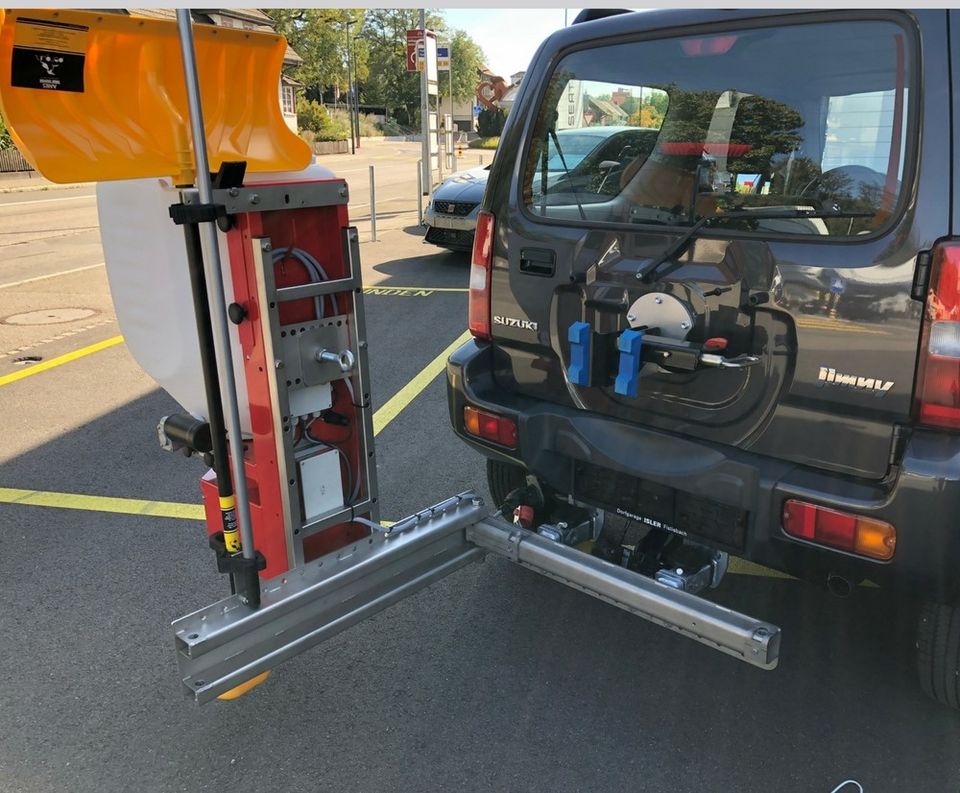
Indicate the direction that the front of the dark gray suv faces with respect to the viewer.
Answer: facing away from the viewer and to the right of the viewer

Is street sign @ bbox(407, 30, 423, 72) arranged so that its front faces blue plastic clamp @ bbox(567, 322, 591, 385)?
yes

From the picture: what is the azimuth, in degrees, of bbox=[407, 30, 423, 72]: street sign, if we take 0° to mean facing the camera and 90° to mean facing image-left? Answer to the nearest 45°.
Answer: approximately 0°

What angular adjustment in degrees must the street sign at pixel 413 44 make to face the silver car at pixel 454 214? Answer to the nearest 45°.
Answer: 0° — it already faces it

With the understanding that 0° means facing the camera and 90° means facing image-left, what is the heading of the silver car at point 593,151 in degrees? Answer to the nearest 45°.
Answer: approximately 45°

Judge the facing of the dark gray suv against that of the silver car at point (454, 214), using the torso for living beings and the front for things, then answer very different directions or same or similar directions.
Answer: very different directions

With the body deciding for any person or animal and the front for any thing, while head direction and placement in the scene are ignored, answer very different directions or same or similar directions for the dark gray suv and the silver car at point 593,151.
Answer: very different directions

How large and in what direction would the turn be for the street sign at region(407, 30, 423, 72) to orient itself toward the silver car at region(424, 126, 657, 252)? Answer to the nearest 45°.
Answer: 0° — it already faces it

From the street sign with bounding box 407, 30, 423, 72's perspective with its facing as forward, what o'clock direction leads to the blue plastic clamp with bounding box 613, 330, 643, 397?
The blue plastic clamp is roughly at 12 o'clock from the street sign.

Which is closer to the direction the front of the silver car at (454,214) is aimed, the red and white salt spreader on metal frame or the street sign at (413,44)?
the red and white salt spreader on metal frame

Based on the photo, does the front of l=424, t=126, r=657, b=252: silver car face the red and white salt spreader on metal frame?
yes
